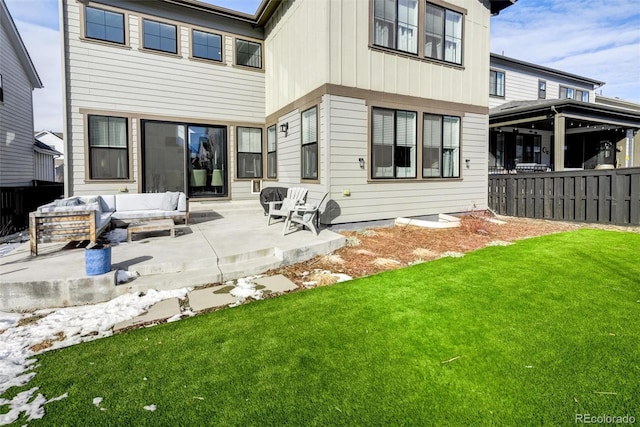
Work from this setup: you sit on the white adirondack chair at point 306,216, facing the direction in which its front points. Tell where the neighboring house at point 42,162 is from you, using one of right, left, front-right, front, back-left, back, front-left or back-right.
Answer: front-right

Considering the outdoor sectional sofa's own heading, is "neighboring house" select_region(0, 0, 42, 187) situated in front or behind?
behind

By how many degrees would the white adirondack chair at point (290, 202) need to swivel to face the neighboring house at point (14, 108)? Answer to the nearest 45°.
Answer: approximately 90° to its right

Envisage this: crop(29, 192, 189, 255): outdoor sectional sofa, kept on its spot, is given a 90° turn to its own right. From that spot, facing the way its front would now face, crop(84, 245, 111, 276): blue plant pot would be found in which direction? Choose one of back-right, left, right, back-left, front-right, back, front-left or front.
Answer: front-left

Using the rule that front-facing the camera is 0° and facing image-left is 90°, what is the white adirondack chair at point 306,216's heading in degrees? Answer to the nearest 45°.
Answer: approximately 90°

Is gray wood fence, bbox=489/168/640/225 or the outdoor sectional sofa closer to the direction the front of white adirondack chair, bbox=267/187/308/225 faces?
the outdoor sectional sofa

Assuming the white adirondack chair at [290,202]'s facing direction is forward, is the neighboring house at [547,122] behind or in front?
behind

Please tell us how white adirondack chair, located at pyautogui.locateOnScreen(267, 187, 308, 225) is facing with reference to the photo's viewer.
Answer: facing the viewer and to the left of the viewer

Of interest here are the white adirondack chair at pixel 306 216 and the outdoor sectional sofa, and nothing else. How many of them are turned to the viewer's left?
1
